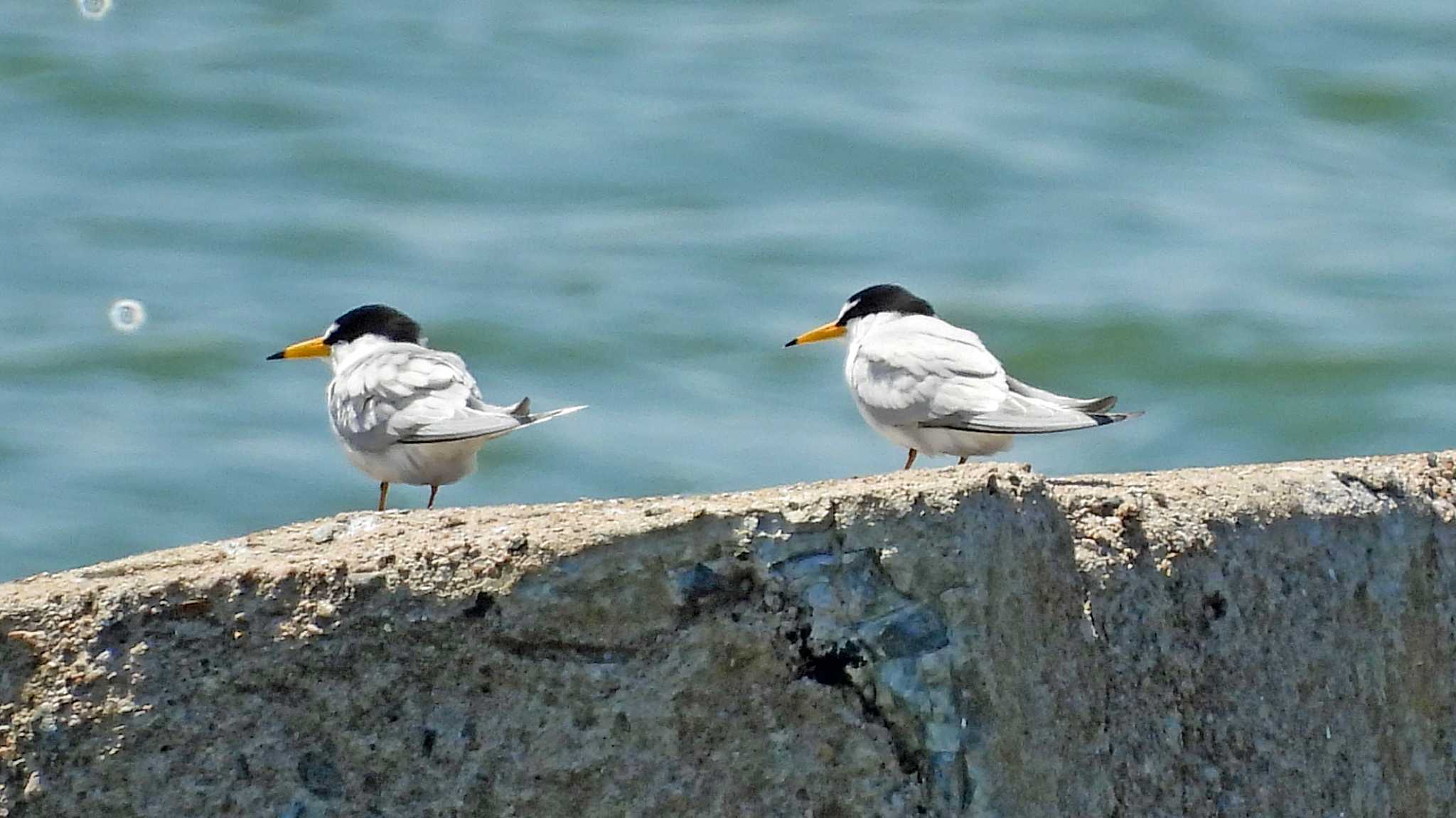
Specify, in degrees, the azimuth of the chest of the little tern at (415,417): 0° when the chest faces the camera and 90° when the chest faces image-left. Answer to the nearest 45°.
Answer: approximately 135°

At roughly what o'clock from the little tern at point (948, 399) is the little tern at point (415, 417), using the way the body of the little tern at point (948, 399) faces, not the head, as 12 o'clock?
the little tern at point (415, 417) is roughly at 12 o'clock from the little tern at point (948, 399).

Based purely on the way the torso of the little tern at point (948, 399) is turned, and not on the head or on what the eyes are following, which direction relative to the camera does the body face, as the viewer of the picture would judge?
to the viewer's left

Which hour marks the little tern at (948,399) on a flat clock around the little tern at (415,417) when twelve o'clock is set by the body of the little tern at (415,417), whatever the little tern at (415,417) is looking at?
the little tern at (948,399) is roughly at 5 o'clock from the little tern at (415,417).
